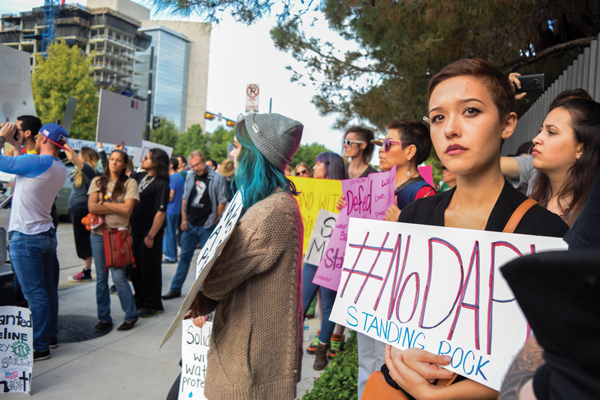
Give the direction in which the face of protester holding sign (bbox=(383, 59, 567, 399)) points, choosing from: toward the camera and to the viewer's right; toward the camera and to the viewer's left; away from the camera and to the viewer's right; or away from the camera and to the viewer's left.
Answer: toward the camera and to the viewer's left

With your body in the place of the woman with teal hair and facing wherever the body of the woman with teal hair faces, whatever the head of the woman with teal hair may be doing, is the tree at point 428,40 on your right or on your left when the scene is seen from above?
on your right

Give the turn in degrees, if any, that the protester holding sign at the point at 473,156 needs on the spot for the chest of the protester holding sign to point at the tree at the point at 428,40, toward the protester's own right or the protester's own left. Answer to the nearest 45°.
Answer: approximately 135° to the protester's own right

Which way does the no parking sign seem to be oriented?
toward the camera

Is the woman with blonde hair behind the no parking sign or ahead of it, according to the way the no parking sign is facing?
ahead

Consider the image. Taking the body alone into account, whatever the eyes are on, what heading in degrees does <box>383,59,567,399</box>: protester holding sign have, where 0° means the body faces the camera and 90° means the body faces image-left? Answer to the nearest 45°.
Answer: approximately 45°

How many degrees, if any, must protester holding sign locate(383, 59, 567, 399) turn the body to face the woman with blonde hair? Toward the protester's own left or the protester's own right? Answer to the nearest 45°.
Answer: approximately 90° to the protester's own right
